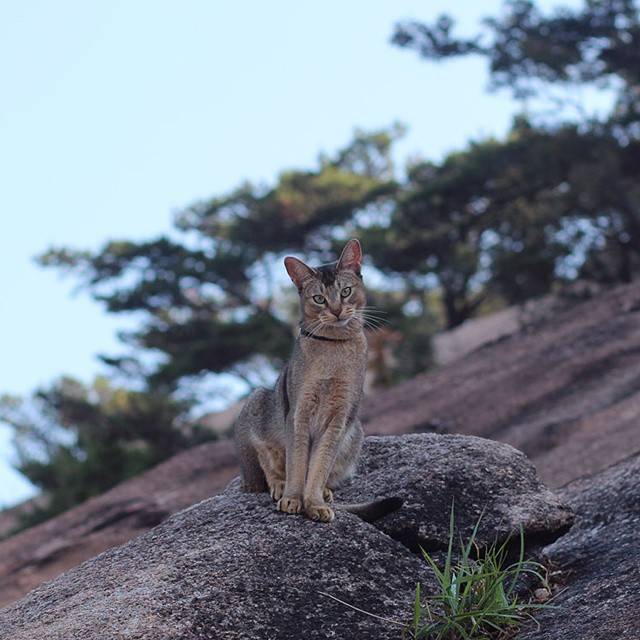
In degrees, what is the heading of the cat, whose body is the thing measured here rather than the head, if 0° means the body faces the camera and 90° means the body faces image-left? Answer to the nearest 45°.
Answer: approximately 315°
